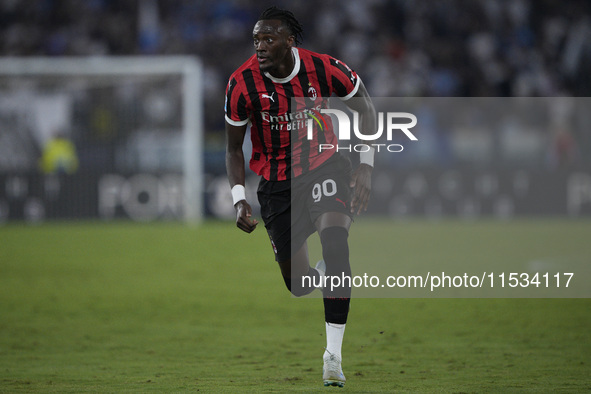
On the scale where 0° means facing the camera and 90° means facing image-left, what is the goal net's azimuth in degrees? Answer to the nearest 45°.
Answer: approximately 0°
